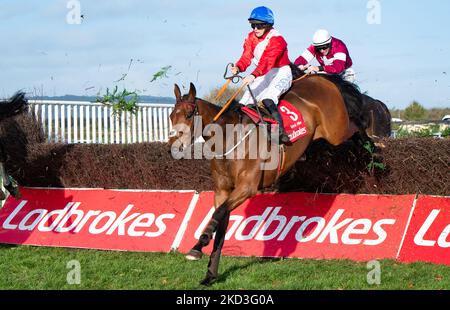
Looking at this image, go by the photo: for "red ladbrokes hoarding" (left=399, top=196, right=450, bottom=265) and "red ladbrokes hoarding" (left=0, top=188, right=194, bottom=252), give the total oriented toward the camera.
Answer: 2

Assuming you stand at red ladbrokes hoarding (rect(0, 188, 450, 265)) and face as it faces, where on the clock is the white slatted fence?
The white slatted fence is roughly at 5 o'clock from the red ladbrokes hoarding.

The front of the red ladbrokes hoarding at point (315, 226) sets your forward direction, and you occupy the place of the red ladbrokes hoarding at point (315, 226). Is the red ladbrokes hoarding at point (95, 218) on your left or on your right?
on your right

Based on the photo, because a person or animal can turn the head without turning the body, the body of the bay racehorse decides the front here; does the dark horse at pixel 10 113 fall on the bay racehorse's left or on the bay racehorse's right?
on the bay racehorse's right

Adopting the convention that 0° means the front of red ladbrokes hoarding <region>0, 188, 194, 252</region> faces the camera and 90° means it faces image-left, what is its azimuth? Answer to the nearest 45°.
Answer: approximately 0°

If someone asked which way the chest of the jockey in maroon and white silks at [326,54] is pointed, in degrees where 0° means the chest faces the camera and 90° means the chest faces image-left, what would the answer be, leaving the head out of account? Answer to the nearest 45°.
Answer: approximately 45°
